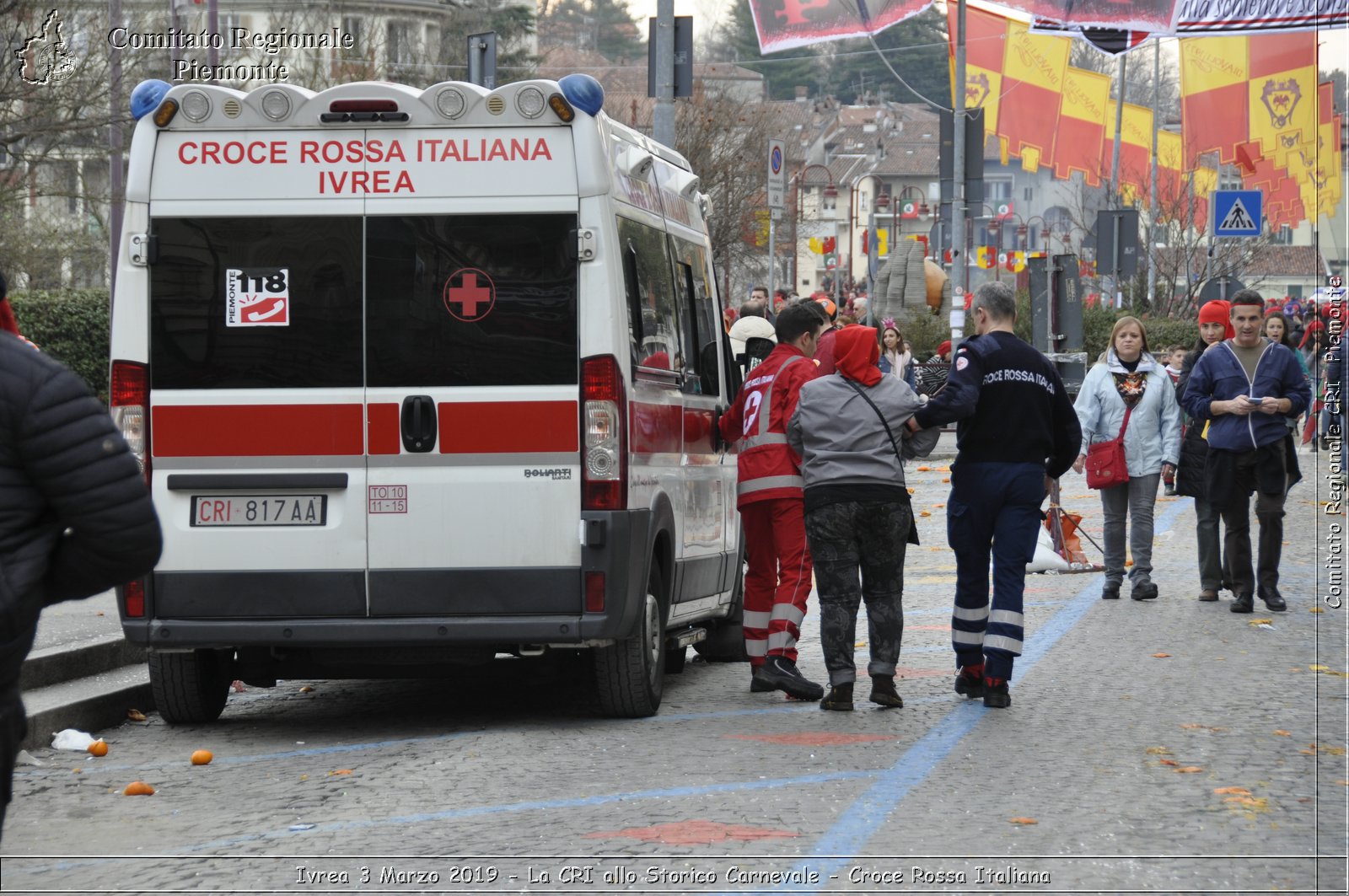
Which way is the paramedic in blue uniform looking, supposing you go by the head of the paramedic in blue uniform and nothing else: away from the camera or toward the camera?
away from the camera

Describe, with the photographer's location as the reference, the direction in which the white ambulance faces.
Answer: facing away from the viewer

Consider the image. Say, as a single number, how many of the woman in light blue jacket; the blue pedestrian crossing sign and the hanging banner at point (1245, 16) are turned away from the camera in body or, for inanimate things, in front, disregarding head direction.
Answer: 0

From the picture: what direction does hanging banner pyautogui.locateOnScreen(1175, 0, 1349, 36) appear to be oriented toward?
toward the camera

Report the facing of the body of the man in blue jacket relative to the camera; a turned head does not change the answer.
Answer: toward the camera

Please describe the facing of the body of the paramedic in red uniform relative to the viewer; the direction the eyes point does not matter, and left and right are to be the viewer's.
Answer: facing away from the viewer and to the right of the viewer

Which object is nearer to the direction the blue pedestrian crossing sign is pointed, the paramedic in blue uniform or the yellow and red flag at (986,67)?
the paramedic in blue uniform

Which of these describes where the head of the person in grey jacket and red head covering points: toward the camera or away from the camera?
away from the camera

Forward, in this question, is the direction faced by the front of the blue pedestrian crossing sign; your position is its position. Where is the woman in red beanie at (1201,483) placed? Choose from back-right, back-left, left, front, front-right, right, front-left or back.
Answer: front

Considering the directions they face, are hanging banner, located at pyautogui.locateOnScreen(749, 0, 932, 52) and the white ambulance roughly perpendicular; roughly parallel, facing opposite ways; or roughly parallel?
roughly parallel, facing opposite ways

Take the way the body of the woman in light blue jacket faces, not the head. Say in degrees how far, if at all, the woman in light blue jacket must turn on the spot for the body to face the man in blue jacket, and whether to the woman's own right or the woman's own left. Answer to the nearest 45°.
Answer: approximately 45° to the woman's own left

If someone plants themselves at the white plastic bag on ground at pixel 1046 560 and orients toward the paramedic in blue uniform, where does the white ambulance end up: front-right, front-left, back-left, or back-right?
front-right

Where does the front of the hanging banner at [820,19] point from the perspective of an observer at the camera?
facing the viewer

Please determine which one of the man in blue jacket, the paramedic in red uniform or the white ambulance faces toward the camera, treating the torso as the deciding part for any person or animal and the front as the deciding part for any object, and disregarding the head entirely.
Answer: the man in blue jacket

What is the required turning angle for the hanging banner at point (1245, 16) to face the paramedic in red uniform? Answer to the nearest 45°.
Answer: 0° — it already faces them

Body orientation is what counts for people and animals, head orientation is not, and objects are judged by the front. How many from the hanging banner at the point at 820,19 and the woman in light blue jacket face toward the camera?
2
